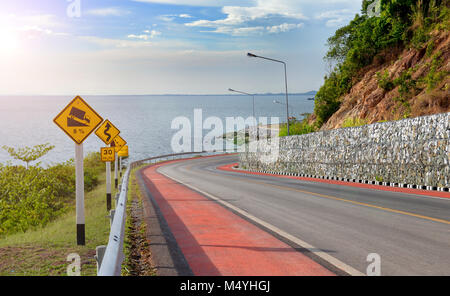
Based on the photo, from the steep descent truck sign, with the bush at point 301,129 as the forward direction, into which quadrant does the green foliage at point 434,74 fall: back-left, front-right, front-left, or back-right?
front-right

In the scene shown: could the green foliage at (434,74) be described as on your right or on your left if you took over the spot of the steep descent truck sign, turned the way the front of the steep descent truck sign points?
on your left

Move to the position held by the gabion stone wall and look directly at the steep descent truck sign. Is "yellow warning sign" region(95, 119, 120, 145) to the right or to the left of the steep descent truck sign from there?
right

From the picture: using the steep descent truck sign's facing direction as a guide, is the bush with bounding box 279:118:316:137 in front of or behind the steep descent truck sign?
behind

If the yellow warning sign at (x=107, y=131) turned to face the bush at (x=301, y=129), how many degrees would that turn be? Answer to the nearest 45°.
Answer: approximately 135° to its left

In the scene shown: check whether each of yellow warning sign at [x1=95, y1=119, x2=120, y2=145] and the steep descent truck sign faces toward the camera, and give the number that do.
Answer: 2

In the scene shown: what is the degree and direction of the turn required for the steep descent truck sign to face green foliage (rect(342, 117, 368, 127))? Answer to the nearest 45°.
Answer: approximately 135° to its left

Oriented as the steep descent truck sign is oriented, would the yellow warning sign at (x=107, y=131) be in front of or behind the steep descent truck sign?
behind

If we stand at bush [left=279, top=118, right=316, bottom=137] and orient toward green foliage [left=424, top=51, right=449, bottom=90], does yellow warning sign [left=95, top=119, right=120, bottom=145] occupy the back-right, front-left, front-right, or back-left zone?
front-right

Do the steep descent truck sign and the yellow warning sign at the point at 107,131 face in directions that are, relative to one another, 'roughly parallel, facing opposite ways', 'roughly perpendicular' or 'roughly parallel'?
roughly parallel

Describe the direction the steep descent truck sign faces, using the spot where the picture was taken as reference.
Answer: facing the viewer

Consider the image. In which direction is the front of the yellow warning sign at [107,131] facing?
toward the camera
